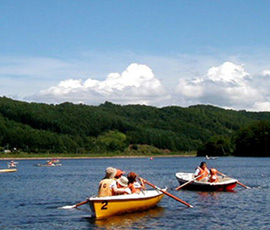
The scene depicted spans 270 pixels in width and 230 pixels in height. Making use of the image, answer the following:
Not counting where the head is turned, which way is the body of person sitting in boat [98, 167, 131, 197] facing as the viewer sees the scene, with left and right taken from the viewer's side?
facing away from the viewer and to the right of the viewer

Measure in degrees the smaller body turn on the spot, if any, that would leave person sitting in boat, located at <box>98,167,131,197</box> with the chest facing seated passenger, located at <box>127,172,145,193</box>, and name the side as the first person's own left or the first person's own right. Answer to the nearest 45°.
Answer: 0° — they already face them

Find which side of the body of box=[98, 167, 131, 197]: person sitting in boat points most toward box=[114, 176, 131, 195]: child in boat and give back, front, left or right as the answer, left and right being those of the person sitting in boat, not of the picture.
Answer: front
